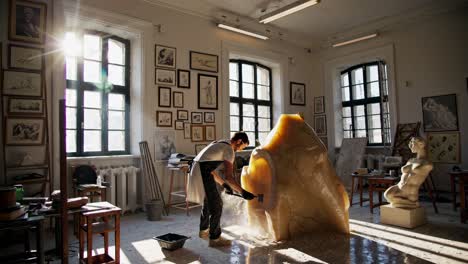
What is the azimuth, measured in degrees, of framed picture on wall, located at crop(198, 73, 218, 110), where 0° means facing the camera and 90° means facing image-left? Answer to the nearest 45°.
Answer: approximately 315°

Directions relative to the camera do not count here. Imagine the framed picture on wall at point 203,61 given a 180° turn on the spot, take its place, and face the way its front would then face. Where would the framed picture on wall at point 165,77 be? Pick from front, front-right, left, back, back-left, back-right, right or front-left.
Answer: left

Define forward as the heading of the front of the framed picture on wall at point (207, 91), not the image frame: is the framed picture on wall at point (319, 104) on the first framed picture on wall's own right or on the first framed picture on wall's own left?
on the first framed picture on wall's own left

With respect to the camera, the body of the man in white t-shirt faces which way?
to the viewer's right

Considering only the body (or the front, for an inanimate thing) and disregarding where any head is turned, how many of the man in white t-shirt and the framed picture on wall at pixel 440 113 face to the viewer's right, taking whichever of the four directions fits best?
1

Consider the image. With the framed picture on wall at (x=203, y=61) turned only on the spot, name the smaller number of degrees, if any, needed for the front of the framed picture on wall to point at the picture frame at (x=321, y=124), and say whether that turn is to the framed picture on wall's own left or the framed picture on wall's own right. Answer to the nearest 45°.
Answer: approximately 90° to the framed picture on wall's own left

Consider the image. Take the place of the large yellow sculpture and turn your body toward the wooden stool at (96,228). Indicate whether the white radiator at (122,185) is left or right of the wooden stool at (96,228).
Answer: right
